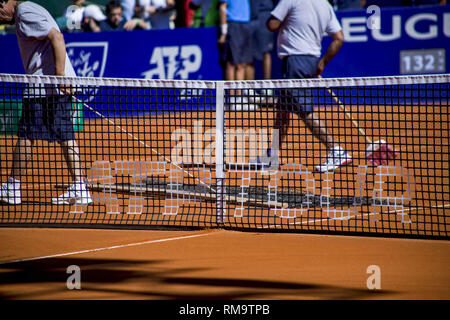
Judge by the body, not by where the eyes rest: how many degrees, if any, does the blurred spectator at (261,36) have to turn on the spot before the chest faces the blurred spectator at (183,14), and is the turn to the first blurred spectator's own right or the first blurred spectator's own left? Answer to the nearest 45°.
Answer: approximately 135° to the first blurred spectator's own right

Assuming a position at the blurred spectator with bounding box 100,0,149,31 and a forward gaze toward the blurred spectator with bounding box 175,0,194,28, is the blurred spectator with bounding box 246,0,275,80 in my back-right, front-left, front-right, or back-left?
front-right

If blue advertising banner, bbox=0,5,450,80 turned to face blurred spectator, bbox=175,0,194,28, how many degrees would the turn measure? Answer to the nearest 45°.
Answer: approximately 135° to its right

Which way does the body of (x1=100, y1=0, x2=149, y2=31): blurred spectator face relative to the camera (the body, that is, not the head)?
toward the camera

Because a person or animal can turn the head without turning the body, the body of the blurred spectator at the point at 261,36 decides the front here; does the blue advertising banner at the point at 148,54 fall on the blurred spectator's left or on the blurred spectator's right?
on the blurred spectator's right

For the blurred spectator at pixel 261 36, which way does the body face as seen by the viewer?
toward the camera

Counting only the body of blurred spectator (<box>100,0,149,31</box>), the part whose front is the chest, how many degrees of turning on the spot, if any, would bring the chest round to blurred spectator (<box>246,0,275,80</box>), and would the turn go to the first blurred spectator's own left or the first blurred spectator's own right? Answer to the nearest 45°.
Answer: approximately 45° to the first blurred spectator's own left

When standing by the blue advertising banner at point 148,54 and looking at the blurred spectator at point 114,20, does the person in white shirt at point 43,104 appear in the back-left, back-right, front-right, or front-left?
back-left

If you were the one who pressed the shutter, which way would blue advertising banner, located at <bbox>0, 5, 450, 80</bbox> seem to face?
facing the viewer
